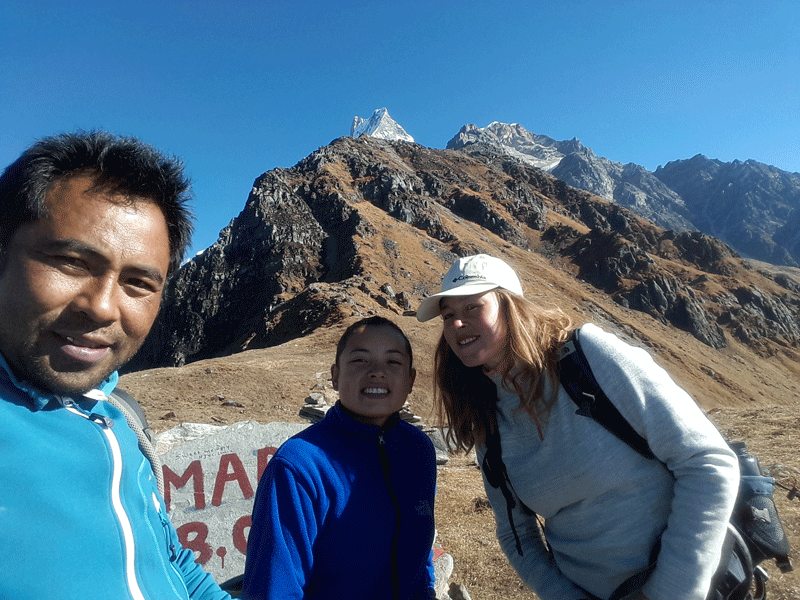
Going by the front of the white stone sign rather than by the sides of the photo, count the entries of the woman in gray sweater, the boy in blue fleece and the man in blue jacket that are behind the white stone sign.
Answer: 0

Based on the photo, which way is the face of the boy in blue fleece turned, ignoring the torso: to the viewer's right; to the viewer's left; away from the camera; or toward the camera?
toward the camera

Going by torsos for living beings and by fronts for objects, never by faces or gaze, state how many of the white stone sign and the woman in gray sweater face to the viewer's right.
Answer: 0

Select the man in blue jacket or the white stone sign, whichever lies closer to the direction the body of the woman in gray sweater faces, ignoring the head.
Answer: the man in blue jacket

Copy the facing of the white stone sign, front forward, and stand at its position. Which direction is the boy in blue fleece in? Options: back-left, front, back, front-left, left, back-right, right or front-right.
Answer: front

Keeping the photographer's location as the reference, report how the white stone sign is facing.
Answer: facing the viewer

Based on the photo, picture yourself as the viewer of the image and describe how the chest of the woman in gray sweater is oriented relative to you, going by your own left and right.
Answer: facing the viewer and to the left of the viewer

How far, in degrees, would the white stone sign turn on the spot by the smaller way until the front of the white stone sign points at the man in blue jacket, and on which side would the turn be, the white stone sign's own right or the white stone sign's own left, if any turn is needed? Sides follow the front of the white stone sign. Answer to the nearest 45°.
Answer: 0° — it already faces them

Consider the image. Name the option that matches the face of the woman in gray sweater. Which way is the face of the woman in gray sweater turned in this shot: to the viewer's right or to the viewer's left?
to the viewer's left
